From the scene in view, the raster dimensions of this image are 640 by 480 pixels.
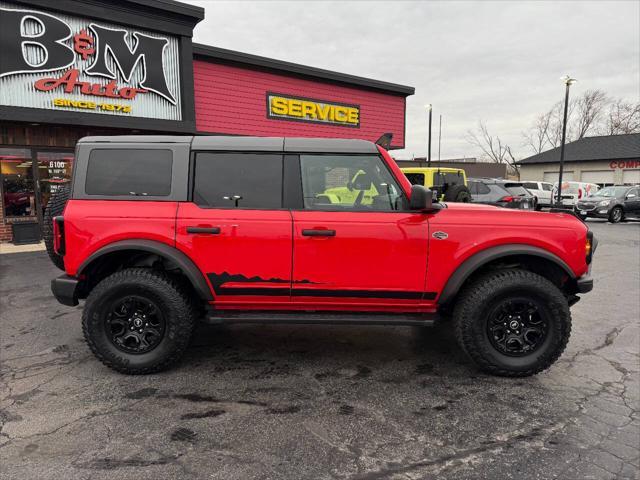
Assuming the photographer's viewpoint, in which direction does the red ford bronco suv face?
facing to the right of the viewer

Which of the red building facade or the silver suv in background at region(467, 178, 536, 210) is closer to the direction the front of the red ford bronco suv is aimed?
the silver suv in background

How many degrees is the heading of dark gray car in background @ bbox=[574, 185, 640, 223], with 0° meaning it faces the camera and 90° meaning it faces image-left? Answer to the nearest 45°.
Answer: approximately 45°

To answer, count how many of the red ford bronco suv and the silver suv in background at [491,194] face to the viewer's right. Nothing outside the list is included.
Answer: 1

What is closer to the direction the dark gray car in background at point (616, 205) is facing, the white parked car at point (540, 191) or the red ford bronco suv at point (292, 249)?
the red ford bronco suv

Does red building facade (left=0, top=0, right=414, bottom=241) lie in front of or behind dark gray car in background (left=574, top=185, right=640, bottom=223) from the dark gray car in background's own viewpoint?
in front

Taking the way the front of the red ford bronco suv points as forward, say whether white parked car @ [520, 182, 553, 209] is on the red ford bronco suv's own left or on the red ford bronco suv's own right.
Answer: on the red ford bronco suv's own left

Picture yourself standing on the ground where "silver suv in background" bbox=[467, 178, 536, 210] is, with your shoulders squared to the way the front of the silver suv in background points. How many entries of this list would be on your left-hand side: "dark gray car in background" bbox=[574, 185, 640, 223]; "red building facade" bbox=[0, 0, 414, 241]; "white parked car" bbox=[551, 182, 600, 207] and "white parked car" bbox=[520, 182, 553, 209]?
1

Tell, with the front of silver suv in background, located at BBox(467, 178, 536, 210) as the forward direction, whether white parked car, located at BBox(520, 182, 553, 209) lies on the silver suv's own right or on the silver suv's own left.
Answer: on the silver suv's own right

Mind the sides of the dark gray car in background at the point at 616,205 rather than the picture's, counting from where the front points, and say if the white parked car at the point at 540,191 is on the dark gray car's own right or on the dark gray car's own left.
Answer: on the dark gray car's own right

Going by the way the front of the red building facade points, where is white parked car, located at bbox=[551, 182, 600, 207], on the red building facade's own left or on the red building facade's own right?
on the red building facade's own left

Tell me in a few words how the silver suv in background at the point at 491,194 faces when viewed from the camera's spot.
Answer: facing away from the viewer and to the left of the viewer

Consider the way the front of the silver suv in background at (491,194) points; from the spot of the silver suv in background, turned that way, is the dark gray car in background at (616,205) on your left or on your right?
on your right

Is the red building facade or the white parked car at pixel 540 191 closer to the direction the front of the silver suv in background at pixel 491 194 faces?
the white parked car

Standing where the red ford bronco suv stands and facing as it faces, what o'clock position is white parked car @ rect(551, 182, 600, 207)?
The white parked car is roughly at 10 o'clock from the red ford bronco suv.

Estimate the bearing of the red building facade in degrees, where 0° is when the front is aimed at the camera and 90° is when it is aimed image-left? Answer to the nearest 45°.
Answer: approximately 315°

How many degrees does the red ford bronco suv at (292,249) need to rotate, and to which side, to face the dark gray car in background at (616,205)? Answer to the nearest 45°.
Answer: approximately 45° to its left

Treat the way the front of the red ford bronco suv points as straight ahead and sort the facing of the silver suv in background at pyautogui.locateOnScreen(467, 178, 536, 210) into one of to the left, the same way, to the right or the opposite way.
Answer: to the left
